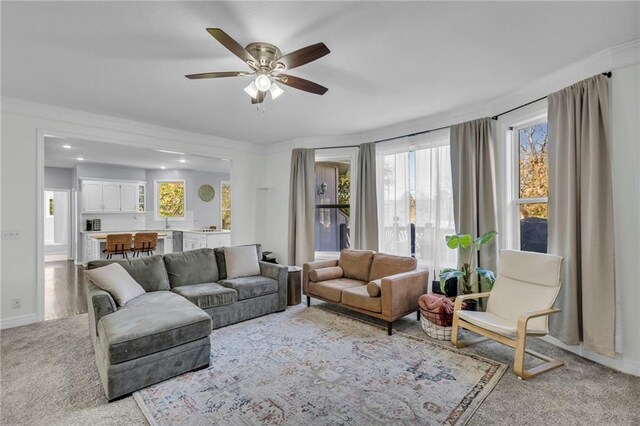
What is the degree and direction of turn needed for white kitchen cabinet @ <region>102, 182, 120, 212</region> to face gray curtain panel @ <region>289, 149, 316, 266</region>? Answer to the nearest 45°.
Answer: approximately 45° to its left

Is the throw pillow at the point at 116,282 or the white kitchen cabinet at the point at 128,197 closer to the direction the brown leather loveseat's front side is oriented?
the throw pillow

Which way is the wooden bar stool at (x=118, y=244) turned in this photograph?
away from the camera

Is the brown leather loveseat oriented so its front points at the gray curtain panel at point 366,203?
no

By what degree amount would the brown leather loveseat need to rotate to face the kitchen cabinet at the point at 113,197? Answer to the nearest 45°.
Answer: approximately 90° to its right

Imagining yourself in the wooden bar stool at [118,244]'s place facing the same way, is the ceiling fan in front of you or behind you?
behind

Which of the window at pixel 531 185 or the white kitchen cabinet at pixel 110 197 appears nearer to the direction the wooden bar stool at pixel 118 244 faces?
the white kitchen cabinet

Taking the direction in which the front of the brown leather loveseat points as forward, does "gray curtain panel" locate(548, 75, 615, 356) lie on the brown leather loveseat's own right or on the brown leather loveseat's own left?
on the brown leather loveseat's own left

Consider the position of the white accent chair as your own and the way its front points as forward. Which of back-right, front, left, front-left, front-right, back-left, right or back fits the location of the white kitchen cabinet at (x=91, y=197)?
front-right

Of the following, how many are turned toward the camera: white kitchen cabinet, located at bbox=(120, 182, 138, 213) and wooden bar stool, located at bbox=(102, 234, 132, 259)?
1

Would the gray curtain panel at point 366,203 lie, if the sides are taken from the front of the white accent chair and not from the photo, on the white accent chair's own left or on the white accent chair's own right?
on the white accent chair's own right

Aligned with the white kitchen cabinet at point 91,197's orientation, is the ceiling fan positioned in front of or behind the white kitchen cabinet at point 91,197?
in front

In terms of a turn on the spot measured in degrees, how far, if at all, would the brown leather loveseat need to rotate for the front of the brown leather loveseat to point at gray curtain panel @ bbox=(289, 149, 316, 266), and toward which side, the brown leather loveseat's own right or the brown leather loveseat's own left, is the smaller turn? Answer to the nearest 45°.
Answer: approximately 90° to the brown leather loveseat's own right

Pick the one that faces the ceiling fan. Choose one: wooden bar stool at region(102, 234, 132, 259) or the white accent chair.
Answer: the white accent chair

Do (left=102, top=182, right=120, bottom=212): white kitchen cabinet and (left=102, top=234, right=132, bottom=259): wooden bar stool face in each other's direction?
yes

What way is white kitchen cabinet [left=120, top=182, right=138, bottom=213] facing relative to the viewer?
toward the camera

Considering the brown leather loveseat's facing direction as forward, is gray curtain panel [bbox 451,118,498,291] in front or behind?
behind

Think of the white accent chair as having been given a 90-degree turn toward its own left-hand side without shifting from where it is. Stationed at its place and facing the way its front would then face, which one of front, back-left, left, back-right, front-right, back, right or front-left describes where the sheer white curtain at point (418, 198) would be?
back

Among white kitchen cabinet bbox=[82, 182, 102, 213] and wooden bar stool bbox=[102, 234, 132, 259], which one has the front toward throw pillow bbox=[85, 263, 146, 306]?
the white kitchen cabinet
